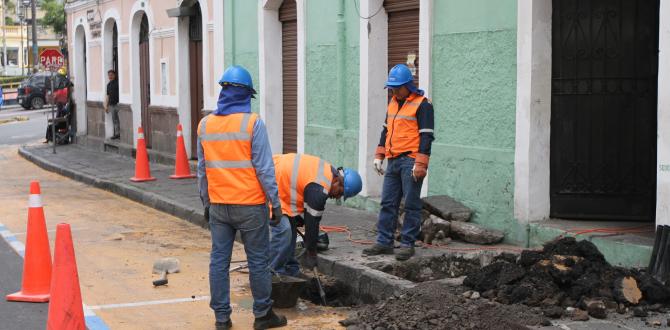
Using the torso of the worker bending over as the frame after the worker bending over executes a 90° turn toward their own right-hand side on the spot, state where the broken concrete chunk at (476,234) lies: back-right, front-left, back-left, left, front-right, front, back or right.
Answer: back-left

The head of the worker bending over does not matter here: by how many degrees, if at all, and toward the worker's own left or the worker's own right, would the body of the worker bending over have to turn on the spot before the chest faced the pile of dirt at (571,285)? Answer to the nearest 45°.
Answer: approximately 45° to the worker's own right

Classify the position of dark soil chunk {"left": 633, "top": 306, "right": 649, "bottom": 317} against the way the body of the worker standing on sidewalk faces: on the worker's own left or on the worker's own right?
on the worker's own left

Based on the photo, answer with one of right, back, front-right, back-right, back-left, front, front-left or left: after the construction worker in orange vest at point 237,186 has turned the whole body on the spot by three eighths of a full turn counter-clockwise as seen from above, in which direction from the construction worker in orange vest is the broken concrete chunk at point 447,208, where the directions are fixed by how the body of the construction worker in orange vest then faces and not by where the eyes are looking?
back-right

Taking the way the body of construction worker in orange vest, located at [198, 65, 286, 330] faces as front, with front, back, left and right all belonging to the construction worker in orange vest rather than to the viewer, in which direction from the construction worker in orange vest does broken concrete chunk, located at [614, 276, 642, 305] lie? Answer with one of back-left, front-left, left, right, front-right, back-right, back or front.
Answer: front-right

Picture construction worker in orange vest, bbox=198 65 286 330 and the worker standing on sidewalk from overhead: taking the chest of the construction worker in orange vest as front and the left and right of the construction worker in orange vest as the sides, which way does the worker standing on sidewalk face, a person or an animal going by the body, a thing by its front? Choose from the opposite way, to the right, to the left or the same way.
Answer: the opposite way

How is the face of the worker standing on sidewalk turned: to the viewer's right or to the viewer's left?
to the viewer's left

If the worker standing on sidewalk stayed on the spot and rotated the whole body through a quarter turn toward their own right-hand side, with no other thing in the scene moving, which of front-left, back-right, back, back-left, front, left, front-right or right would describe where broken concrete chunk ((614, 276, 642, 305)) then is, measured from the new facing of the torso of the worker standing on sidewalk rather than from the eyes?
back

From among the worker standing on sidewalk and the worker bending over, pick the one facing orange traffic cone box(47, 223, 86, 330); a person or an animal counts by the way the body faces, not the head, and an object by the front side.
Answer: the worker standing on sidewalk

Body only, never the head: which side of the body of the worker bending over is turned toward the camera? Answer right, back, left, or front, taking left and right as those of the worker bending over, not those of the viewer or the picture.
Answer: right

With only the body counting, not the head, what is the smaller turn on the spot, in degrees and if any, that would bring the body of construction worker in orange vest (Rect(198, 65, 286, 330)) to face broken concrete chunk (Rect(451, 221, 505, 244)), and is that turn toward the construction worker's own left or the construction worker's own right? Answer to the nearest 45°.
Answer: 0° — they already face it

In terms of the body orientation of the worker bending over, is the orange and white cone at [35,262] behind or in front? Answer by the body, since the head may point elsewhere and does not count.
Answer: behind

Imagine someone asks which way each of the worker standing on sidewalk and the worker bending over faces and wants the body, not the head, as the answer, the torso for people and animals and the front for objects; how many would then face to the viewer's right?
1

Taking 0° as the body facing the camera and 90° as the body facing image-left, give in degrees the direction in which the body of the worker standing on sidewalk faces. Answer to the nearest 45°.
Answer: approximately 45°

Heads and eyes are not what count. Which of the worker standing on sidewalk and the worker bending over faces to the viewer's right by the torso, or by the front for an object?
the worker bending over

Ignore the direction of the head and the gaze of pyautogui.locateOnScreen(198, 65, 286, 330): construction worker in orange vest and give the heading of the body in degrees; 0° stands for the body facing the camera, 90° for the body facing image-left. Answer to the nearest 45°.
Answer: approximately 225°

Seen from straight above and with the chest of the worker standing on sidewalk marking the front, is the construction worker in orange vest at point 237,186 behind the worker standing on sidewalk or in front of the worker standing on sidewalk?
in front
